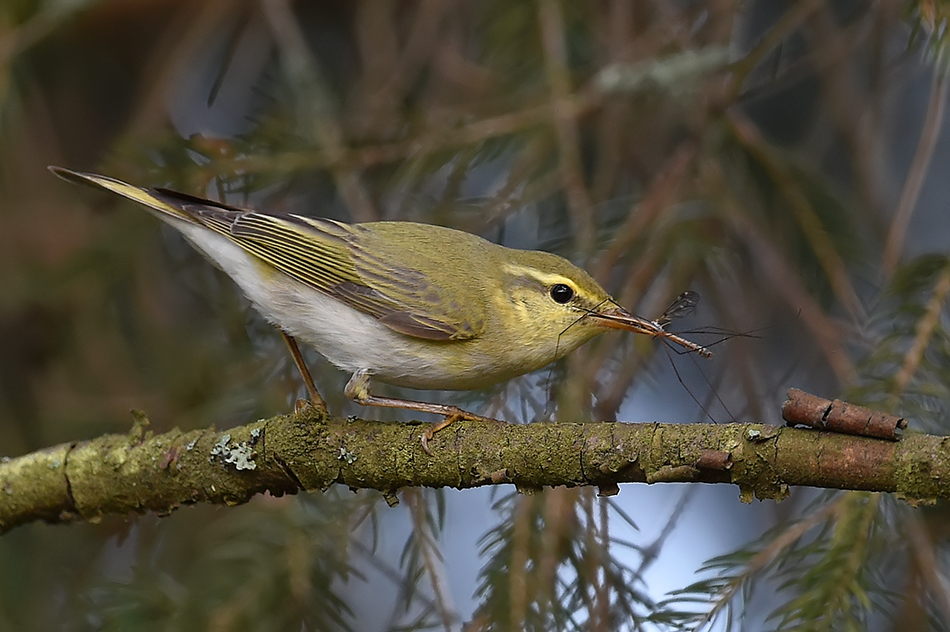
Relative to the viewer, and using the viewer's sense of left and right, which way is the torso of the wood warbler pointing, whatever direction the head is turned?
facing to the right of the viewer

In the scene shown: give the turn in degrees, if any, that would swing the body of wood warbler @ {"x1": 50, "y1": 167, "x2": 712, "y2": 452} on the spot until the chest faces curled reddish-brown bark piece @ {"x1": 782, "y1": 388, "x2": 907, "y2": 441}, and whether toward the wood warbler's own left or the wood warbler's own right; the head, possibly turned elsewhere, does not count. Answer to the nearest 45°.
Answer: approximately 45° to the wood warbler's own right
